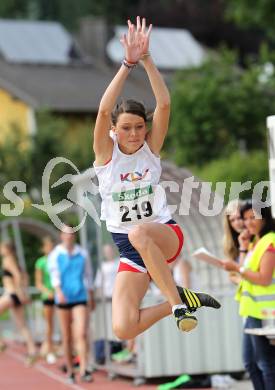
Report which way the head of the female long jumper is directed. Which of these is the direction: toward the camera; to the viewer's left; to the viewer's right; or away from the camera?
toward the camera

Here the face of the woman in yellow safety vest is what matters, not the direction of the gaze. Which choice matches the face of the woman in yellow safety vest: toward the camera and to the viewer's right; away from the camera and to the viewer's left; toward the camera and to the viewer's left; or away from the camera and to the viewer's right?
toward the camera and to the viewer's left

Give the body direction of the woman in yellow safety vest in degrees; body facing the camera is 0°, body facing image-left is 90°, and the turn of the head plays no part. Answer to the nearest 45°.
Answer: approximately 45°

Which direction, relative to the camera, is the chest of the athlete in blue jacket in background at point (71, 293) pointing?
toward the camera

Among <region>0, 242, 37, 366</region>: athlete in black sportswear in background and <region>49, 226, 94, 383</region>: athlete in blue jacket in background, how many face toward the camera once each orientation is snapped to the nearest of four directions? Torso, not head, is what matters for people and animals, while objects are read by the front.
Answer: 1

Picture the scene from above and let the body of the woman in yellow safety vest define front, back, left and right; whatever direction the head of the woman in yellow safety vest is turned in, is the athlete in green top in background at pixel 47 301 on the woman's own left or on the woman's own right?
on the woman's own right

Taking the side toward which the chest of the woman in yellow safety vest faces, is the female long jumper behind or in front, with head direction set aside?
in front
